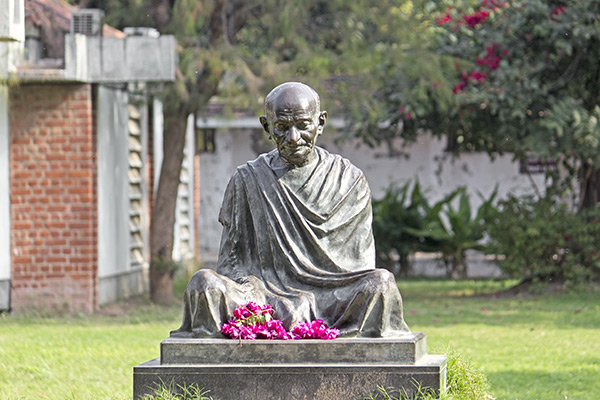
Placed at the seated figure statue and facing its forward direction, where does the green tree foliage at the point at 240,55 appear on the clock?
The green tree foliage is roughly at 6 o'clock from the seated figure statue.

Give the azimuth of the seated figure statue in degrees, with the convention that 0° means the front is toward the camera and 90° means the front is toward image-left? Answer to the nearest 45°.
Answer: approximately 0°

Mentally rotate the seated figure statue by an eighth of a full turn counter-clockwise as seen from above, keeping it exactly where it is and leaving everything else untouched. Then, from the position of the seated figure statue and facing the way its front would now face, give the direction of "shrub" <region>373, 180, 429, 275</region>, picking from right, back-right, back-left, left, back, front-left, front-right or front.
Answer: back-left

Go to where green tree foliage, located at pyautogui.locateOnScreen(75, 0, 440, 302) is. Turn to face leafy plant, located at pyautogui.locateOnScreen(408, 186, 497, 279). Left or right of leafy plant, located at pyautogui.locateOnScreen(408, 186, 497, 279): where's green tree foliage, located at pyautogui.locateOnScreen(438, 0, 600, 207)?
right

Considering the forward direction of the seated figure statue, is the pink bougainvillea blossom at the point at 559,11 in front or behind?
behind

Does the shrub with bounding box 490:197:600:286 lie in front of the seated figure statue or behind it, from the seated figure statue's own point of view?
behind

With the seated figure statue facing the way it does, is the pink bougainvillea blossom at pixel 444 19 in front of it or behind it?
behind
